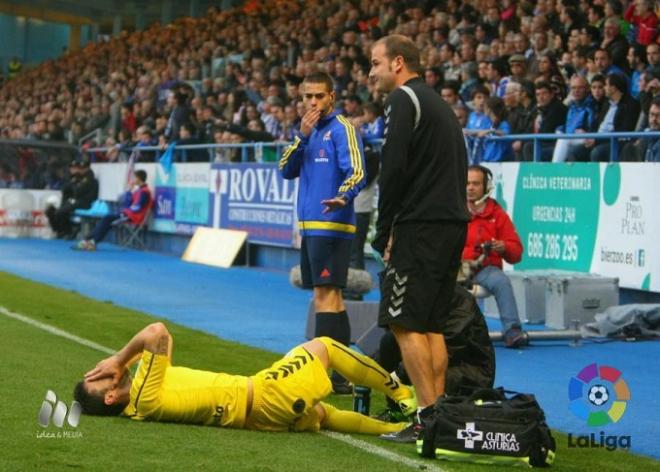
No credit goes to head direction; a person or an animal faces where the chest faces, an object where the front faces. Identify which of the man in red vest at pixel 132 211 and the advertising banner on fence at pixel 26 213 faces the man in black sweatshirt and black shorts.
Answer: the advertising banner on fence

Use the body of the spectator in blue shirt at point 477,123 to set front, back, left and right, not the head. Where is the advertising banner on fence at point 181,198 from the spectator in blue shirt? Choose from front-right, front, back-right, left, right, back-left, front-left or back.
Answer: right

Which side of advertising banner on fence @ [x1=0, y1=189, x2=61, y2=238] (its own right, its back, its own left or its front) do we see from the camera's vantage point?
front

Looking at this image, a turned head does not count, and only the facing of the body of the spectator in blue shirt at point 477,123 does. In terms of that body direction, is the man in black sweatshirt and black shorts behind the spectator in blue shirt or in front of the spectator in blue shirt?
in front

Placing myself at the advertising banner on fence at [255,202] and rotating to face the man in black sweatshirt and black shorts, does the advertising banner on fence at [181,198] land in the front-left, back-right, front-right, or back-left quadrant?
back-right

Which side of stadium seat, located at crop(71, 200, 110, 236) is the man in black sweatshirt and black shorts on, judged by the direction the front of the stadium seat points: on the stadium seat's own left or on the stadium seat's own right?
on the stadium seat's own left

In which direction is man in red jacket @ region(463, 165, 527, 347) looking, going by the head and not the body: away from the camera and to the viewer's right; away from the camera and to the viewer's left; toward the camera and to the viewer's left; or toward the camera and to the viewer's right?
toward the camera and to the viewer's left

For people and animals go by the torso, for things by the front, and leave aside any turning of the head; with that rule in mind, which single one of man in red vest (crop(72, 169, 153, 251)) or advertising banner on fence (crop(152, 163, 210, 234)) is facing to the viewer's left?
the man in red vest

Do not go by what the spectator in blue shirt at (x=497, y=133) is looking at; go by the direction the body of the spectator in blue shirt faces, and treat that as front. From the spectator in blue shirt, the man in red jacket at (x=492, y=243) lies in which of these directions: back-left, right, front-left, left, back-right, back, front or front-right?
front-left

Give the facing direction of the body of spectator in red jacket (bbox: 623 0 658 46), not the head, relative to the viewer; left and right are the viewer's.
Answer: facing the viewer and to the left of the viewer

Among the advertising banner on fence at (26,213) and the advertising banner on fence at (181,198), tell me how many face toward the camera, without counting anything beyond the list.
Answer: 2
